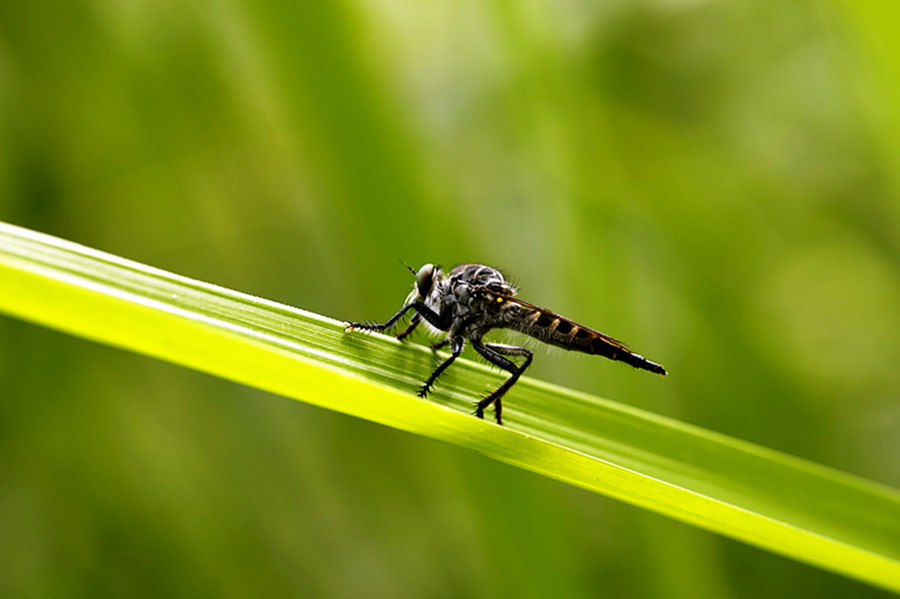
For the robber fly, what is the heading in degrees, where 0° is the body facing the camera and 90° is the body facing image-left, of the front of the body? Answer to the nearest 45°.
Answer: approximately 90°
